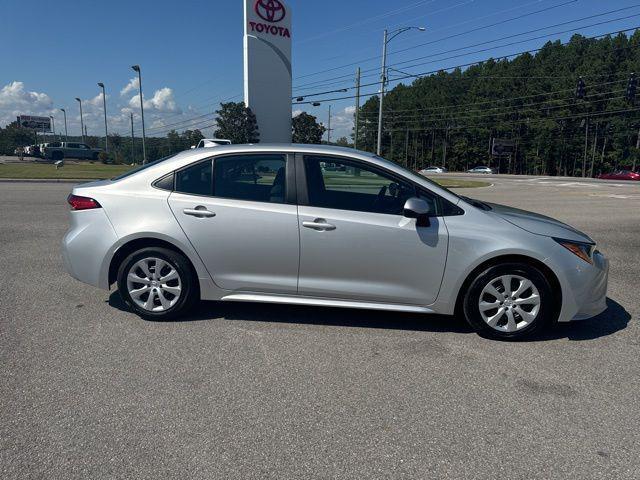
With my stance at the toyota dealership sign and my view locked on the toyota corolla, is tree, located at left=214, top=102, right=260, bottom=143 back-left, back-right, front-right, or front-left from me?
back-right

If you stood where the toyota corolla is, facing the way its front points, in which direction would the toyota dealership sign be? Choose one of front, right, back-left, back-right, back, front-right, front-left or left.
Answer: left

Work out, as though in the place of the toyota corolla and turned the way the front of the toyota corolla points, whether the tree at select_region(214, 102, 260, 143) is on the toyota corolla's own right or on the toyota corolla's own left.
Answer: on the toyota corolla's own left

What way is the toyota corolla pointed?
to the viewer's right
